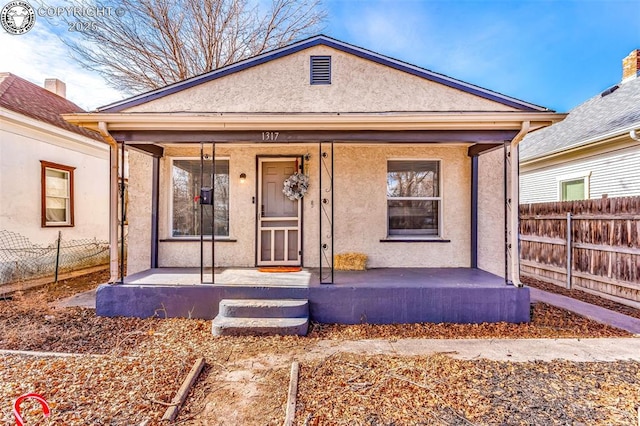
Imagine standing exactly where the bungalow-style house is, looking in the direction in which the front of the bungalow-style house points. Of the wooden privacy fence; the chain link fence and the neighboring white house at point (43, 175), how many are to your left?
1

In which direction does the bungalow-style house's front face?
toward the camera

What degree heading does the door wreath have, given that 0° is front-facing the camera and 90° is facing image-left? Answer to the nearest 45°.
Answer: approximately 0°

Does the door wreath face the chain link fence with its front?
no

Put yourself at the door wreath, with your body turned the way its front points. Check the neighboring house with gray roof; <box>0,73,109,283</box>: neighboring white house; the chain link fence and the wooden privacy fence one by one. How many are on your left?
2

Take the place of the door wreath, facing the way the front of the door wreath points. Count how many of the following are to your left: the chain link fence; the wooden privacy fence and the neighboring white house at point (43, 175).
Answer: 1

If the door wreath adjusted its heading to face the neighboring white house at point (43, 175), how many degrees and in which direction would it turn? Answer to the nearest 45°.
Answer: approximately 90° to its right

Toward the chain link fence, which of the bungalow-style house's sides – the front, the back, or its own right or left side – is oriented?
right

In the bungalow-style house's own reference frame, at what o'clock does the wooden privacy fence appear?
The wooden privacy fence is roughly at 9 o'clock from the bungalow-style house.

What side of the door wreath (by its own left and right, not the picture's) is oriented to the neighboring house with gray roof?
left
